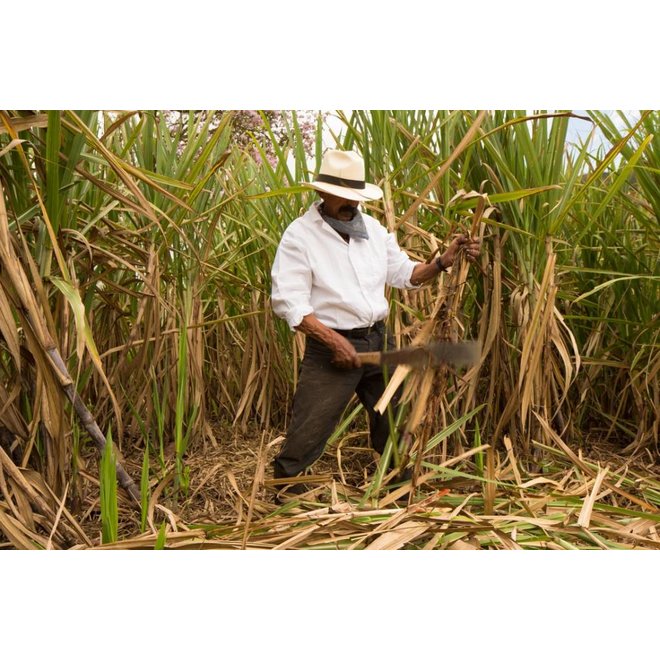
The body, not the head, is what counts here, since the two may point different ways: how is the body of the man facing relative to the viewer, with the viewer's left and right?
facing the viewer and to the right of the viewer

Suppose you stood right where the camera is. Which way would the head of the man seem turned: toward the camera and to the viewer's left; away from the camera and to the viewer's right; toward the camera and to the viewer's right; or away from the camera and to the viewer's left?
toward the camera and to the viewer's right

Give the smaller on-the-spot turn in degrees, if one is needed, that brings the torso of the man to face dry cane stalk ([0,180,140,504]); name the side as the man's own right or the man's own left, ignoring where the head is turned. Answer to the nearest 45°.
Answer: approximately 90° to the man's own right
